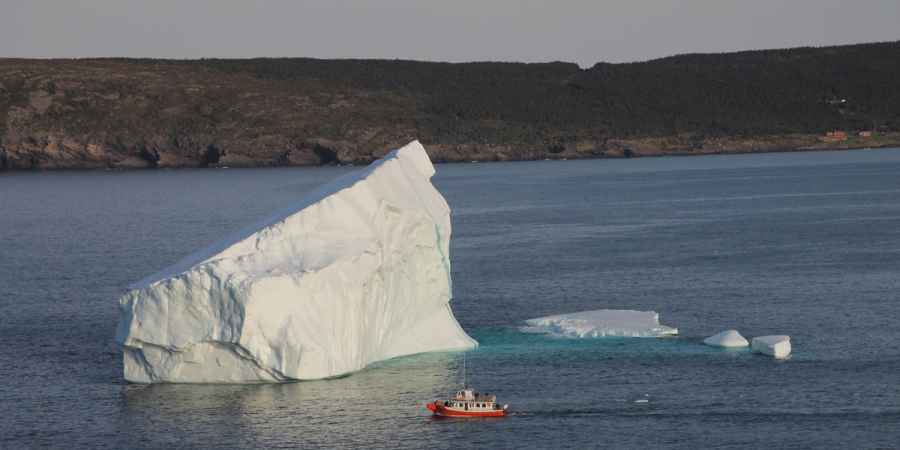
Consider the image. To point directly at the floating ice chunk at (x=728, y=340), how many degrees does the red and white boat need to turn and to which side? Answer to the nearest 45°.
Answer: approximately 135° to its right

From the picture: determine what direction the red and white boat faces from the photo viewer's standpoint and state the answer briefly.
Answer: facing to the left of the viewer

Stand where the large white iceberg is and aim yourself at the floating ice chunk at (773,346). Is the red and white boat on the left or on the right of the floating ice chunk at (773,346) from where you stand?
right

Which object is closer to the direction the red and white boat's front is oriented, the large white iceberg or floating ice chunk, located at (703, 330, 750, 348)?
the large white iceberg

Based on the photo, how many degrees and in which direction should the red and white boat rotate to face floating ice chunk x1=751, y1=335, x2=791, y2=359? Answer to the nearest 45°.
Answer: approximately 135° to its right

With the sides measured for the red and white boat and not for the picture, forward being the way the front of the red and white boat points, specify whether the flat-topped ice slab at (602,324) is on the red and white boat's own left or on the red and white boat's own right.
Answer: on the red and white boat's own right
